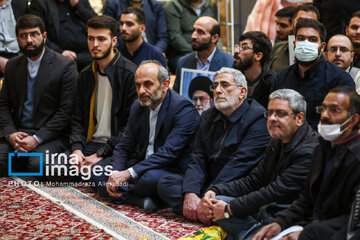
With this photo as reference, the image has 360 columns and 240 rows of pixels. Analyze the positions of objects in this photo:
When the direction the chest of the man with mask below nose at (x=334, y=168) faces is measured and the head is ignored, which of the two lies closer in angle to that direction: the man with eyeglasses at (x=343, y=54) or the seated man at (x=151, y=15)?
the seated man

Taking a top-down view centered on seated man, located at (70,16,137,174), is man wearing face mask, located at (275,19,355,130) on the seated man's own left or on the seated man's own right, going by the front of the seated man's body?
on the seated man's own left

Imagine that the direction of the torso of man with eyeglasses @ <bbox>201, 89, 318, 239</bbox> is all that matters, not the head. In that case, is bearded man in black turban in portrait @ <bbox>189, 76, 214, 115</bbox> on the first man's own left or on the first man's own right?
on the first man's own right

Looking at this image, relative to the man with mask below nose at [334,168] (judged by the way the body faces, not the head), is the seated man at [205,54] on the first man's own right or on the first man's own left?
on the first man's own right

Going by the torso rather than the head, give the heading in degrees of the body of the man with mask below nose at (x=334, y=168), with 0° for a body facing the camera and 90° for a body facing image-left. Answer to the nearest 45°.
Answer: approximately 45°

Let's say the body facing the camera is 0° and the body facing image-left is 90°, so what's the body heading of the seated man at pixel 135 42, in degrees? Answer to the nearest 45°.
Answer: approximately 45°

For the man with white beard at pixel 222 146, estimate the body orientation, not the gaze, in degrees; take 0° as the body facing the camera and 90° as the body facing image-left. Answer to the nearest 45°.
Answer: approximately 45°

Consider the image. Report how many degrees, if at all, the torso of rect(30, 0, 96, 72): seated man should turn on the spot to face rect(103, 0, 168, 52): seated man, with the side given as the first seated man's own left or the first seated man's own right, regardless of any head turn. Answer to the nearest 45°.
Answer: approximately 90° to the first seated man's own left

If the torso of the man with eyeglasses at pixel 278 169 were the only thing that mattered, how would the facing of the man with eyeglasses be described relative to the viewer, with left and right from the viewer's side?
facing the viewer and to the left of the viewer
